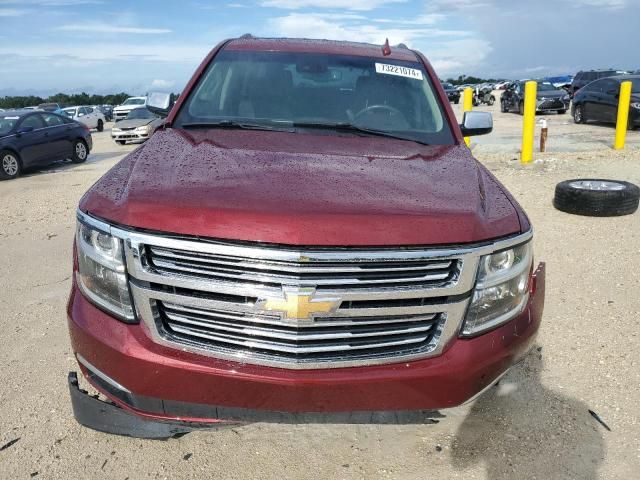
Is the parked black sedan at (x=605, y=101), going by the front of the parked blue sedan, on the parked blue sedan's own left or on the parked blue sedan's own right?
on the parked blue sedan's own left

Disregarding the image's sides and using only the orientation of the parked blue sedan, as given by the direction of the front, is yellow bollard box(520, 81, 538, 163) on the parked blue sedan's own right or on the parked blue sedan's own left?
on the parked blue sedan's own left

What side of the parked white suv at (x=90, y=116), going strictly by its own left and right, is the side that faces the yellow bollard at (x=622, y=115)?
left

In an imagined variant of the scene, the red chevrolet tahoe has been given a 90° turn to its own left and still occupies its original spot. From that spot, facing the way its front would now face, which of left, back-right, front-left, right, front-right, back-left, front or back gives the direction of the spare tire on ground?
front-left

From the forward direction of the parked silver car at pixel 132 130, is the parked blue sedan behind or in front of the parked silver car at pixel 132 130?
in front

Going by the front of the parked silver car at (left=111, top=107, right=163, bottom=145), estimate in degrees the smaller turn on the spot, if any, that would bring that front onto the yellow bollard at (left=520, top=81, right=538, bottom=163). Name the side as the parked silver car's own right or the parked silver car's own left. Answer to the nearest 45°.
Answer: approximately 90° to the parked silver car's own left

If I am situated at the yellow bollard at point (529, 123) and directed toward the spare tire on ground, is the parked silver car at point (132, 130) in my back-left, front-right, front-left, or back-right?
back-right

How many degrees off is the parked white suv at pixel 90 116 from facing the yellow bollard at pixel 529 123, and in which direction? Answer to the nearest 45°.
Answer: approximately 45° to its left

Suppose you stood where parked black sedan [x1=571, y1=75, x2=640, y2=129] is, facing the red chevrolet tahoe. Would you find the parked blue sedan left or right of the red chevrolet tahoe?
right

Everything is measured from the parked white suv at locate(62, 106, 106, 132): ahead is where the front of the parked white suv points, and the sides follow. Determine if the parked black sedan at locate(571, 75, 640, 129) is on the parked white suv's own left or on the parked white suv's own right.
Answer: on the parked white suv's own left
